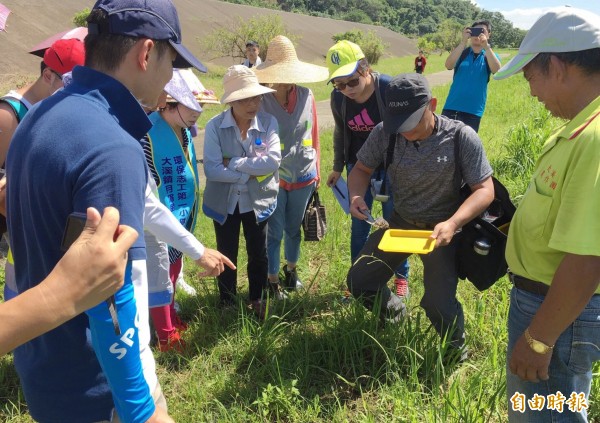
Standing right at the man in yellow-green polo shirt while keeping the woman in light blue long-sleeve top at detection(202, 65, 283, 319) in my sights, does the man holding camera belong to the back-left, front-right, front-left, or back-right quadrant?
front-right

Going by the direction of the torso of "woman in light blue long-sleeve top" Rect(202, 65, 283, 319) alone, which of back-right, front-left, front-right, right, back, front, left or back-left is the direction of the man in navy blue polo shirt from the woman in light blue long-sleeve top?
front

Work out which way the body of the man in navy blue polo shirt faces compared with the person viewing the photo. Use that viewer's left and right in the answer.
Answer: facing away from the viewer and to the right of the viewer

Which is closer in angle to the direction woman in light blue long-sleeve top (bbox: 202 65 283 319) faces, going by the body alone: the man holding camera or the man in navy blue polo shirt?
the man in navy blue polo shirt

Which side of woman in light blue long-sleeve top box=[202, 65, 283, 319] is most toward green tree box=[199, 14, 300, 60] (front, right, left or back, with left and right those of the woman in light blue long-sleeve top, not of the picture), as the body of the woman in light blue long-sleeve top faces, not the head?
back

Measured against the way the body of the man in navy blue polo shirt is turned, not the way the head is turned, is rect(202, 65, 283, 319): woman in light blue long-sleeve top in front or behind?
in front

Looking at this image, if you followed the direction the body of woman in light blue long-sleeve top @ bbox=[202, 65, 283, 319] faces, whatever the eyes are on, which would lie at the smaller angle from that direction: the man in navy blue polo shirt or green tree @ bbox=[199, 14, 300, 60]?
the man in navy blue polo shirt

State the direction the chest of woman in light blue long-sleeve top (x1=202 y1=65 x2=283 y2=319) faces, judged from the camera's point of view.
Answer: toward the camera

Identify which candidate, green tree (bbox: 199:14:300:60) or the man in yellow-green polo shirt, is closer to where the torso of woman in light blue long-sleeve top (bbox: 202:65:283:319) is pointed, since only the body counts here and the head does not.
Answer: the man in yellow-green polo shirt

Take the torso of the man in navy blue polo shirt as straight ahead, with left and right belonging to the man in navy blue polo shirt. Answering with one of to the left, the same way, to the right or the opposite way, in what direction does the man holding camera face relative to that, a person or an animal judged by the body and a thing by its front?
the opposite way

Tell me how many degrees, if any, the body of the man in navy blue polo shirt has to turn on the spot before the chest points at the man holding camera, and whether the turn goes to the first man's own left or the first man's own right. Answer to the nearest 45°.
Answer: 0° — they already face them

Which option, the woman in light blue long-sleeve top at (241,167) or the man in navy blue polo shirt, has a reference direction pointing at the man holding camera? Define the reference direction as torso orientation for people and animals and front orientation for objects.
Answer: the man in navy blue polo shirt

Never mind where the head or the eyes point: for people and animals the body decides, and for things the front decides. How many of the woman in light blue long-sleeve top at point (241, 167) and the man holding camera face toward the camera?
2

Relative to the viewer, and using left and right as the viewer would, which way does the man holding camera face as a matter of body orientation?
facing the viewer

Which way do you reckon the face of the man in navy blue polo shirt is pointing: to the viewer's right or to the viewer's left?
to the viewer's right
